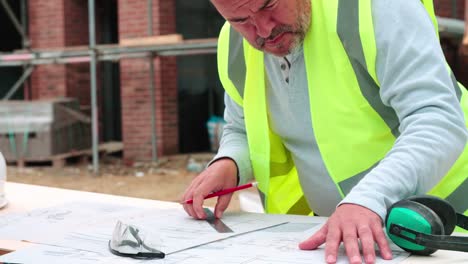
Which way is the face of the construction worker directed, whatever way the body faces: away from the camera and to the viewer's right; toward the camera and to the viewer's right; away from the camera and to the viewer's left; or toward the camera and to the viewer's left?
toward the camera and to the viewer's left

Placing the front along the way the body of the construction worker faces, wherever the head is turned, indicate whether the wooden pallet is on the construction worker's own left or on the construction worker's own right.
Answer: on the construction worker's own right

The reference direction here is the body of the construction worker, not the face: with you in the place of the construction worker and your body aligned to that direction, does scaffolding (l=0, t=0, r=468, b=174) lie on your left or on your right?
on your right

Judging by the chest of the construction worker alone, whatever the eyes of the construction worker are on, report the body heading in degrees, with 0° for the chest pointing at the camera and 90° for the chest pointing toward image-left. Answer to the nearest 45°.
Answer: approximately 45°

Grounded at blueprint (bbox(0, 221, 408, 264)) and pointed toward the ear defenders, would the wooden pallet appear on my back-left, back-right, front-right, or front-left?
back-left
